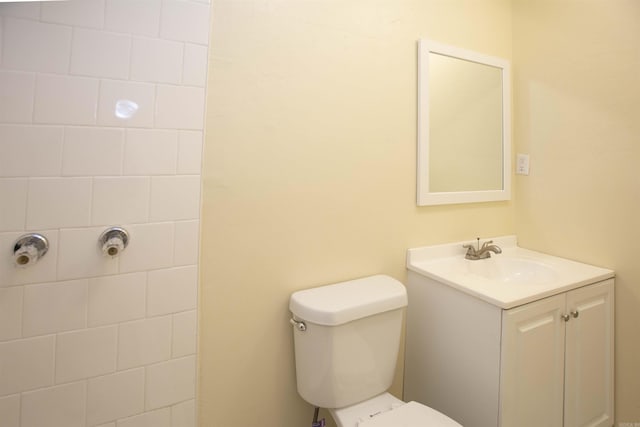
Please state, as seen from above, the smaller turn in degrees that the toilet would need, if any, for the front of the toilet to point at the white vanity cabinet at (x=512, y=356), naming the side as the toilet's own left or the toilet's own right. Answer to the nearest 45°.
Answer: approximately 45° to the toilet's own left

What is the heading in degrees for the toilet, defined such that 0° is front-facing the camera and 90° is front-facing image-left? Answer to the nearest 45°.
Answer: approximately 315°

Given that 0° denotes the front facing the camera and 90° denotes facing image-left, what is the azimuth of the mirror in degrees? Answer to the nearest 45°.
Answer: approximately 315°

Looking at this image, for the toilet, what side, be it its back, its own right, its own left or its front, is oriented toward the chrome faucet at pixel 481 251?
left

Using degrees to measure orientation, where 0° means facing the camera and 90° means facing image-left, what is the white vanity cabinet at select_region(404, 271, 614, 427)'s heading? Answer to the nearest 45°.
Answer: approximately 315°
